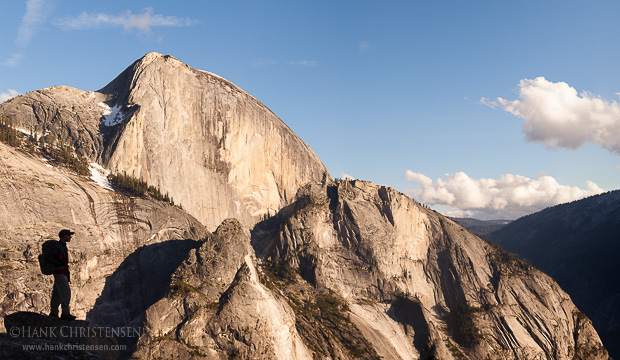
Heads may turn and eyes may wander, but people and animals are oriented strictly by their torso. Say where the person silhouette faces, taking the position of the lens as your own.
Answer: facing to the right of the viewer
